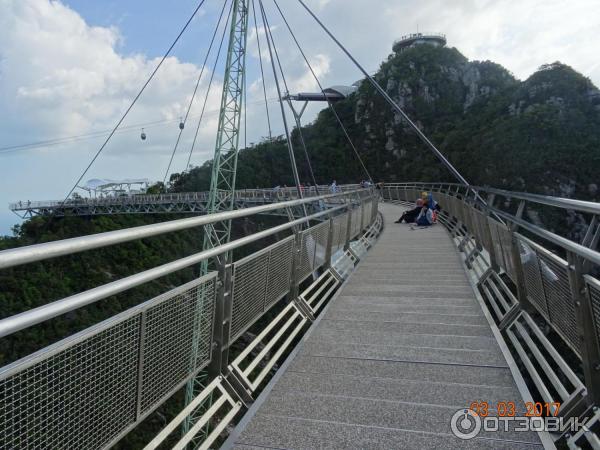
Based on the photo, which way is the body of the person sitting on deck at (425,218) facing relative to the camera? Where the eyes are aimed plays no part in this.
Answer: to the viewer's left
